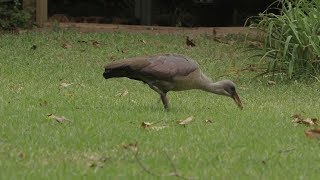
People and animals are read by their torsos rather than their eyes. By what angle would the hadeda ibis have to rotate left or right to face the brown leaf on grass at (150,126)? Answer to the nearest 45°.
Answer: approximately 90° to its right

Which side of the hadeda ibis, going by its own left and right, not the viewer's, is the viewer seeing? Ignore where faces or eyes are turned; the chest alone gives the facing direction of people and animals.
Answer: right

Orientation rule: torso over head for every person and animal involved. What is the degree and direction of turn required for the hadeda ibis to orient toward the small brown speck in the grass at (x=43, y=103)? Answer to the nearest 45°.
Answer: approximately 180°

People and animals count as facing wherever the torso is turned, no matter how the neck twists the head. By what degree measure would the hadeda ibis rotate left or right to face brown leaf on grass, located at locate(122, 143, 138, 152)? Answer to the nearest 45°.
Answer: approximately 90° to its right

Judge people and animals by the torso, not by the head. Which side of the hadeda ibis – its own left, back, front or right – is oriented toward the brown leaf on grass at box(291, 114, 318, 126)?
front

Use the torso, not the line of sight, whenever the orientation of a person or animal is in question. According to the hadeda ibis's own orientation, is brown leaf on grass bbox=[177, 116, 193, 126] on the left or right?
on its right

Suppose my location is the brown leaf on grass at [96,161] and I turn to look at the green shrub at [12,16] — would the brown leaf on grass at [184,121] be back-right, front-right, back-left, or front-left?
front-right

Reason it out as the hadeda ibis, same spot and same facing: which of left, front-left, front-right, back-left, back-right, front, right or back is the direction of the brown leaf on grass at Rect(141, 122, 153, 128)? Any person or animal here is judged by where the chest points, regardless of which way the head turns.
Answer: right

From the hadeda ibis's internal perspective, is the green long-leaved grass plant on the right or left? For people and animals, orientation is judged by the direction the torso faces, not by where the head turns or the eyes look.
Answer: on its left

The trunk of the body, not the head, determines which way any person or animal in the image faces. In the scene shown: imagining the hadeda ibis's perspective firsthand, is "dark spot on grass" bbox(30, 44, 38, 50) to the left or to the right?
on its left

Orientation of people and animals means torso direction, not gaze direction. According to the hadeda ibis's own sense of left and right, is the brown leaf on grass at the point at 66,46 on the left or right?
on its left

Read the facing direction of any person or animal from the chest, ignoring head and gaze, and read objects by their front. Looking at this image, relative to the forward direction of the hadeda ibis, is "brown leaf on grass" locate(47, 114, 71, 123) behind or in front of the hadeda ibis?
behind
